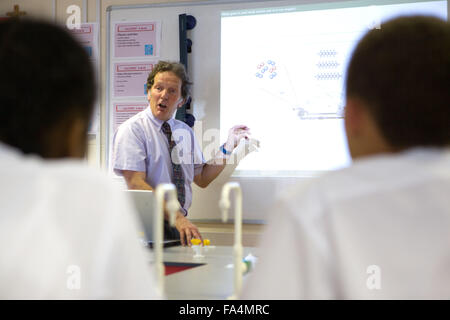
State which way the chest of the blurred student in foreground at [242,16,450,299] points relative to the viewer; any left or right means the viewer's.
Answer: facing away from the viewer

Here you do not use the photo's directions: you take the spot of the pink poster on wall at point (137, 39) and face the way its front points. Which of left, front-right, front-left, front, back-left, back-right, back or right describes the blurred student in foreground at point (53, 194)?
front

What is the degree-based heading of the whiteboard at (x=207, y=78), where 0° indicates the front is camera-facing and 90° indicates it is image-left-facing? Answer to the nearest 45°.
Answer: approximately 0°

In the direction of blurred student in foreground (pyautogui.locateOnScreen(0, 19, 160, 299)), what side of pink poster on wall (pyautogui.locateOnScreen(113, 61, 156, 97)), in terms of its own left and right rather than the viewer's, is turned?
front

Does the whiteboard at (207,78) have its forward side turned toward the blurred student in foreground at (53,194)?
yes

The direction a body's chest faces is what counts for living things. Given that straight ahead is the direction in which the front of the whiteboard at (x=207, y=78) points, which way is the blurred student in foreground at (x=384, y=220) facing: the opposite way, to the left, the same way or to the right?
the opposite way

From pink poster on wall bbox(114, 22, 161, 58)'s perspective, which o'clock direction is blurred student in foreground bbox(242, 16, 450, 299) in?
The blurred student in foreground is roughly at 12 o'clock from the pink poster on wall.

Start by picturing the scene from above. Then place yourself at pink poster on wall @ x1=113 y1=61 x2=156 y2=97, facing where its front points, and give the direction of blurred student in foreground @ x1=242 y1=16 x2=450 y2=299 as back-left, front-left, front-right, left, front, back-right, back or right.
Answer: front

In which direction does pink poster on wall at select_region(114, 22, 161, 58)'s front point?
toward the camera

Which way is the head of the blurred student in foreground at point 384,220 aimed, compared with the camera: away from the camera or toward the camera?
away from the camera

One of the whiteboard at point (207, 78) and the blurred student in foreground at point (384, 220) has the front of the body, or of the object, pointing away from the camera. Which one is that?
the blurred student in foreground
